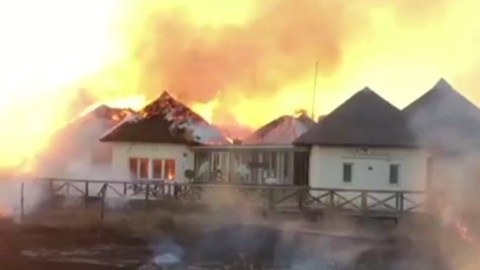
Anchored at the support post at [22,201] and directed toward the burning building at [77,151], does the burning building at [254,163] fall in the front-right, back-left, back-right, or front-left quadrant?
front-right

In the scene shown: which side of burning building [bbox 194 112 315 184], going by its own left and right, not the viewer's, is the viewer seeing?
front

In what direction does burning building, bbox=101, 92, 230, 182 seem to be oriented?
toward the camera

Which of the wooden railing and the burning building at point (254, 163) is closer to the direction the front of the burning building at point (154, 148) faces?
the wooden railing

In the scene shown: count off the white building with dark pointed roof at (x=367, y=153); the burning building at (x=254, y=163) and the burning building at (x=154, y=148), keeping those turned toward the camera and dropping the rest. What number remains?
3

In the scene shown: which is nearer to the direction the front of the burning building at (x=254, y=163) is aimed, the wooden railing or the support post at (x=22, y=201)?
the wooden railing

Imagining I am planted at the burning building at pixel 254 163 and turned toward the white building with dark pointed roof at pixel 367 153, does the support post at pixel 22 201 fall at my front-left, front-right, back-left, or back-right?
back-right

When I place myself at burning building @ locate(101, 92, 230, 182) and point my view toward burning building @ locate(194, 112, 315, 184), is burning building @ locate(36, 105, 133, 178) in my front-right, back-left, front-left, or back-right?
back-left

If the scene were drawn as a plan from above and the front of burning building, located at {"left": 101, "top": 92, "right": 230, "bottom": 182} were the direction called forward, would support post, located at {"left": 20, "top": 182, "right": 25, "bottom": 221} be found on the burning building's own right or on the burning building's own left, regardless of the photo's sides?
on the burning building's own right
